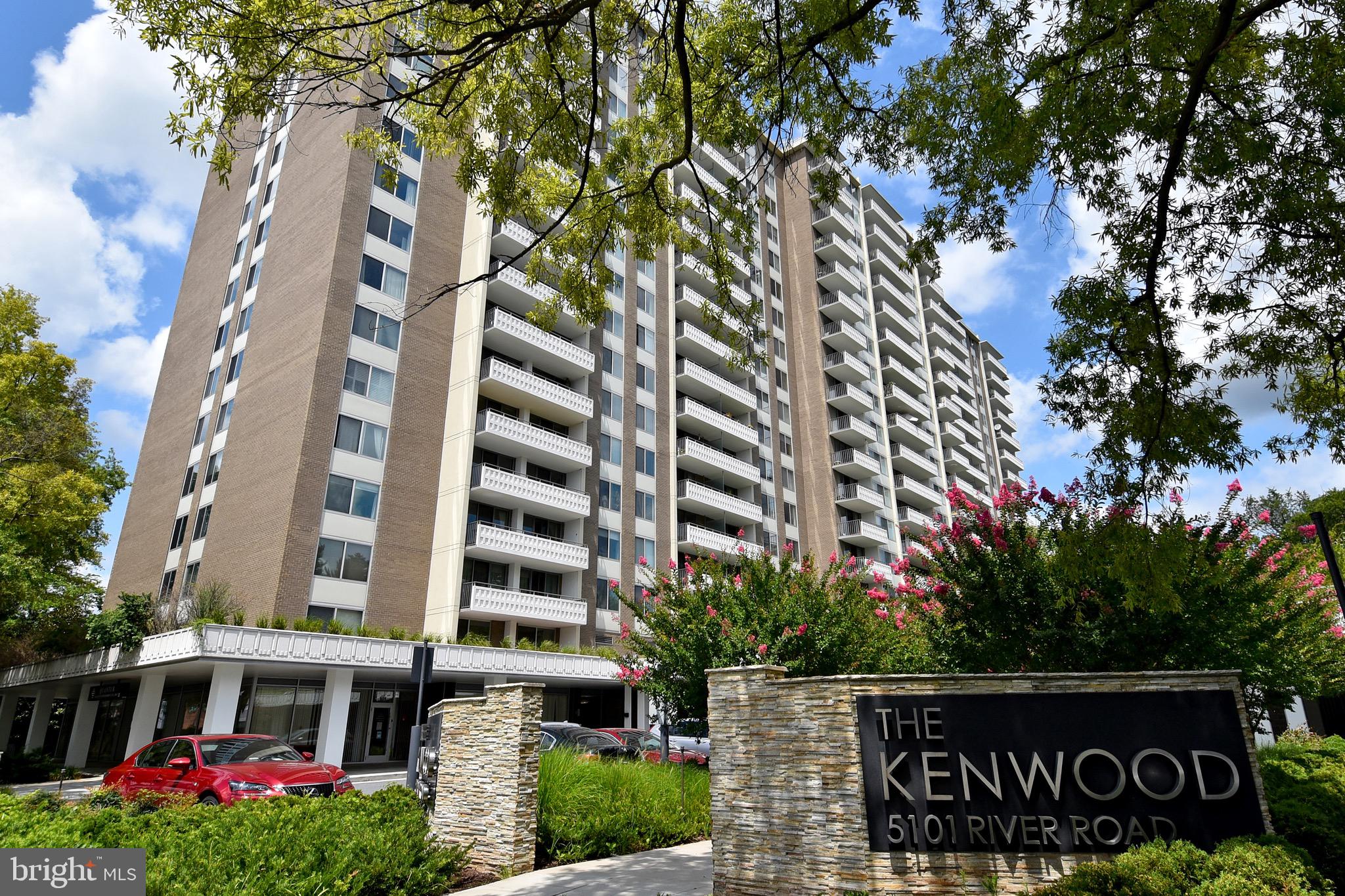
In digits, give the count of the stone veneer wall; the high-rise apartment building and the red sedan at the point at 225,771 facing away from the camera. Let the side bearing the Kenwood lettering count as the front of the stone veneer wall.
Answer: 0

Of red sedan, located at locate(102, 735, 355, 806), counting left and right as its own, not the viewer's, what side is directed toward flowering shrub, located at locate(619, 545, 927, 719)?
front

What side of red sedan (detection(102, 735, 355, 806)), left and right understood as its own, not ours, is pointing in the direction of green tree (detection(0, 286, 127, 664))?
back

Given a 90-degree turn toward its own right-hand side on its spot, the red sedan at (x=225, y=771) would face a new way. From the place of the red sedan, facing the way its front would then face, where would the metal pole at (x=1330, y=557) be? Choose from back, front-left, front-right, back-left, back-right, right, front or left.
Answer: left

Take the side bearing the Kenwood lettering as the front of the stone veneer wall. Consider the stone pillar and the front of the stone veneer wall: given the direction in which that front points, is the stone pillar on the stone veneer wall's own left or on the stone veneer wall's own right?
on the stone veneer wall's own right

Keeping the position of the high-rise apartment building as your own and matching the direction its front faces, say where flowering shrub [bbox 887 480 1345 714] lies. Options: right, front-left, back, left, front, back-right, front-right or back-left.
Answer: front

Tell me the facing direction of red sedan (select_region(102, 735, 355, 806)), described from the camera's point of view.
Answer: facing the viewer and to the right of the viewer

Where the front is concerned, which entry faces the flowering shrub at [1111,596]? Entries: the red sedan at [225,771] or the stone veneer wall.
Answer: the red sedan

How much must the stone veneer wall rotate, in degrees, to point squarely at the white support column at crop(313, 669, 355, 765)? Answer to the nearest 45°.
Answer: approximately 135° to its right

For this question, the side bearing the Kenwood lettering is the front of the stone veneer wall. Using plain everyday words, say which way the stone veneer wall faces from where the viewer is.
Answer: facing the viewer

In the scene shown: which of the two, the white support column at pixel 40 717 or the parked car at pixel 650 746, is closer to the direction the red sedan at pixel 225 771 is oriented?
the parked car

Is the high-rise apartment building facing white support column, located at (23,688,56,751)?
no

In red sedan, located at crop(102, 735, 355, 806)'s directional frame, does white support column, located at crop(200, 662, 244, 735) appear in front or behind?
behind

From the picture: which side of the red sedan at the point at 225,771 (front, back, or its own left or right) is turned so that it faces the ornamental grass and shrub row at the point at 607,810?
front

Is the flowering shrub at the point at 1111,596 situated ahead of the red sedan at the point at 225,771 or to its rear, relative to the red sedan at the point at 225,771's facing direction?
ahead

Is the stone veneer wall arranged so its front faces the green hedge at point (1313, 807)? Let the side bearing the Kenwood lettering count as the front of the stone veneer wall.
no

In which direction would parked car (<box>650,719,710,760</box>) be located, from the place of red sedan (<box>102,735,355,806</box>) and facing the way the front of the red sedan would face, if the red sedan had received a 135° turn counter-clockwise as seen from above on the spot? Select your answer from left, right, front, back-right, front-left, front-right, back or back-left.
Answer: right
